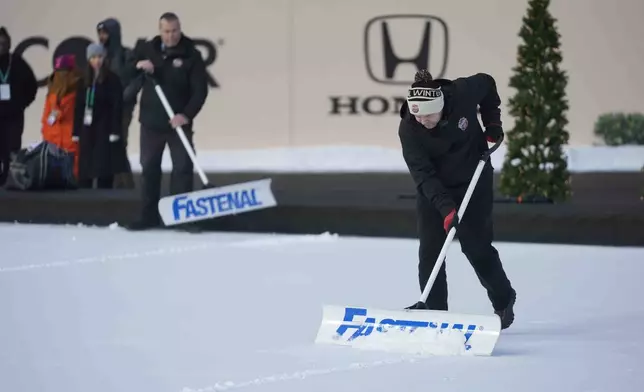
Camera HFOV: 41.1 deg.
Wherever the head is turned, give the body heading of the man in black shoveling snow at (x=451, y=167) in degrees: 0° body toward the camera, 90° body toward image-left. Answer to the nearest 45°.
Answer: approximately 45°

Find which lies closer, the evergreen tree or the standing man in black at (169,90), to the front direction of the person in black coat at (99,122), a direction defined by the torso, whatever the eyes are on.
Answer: the standing man in black

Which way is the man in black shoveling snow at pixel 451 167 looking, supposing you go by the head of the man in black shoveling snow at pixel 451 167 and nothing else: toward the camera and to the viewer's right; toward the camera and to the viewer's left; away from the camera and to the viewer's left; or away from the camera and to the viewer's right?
toward the camera and to the viewer's left

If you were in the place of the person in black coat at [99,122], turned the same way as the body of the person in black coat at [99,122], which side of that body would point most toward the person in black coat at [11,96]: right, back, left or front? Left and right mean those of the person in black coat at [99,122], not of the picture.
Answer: right

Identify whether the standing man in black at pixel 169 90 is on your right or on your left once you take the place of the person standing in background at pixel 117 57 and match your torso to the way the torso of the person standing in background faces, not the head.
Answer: on your left
